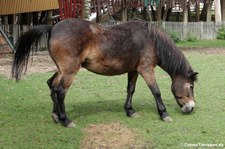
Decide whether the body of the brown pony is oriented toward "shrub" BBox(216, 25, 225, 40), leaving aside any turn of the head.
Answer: no

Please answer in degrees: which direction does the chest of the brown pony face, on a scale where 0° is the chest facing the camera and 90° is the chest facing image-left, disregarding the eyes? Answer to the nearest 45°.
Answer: approximately 270°
